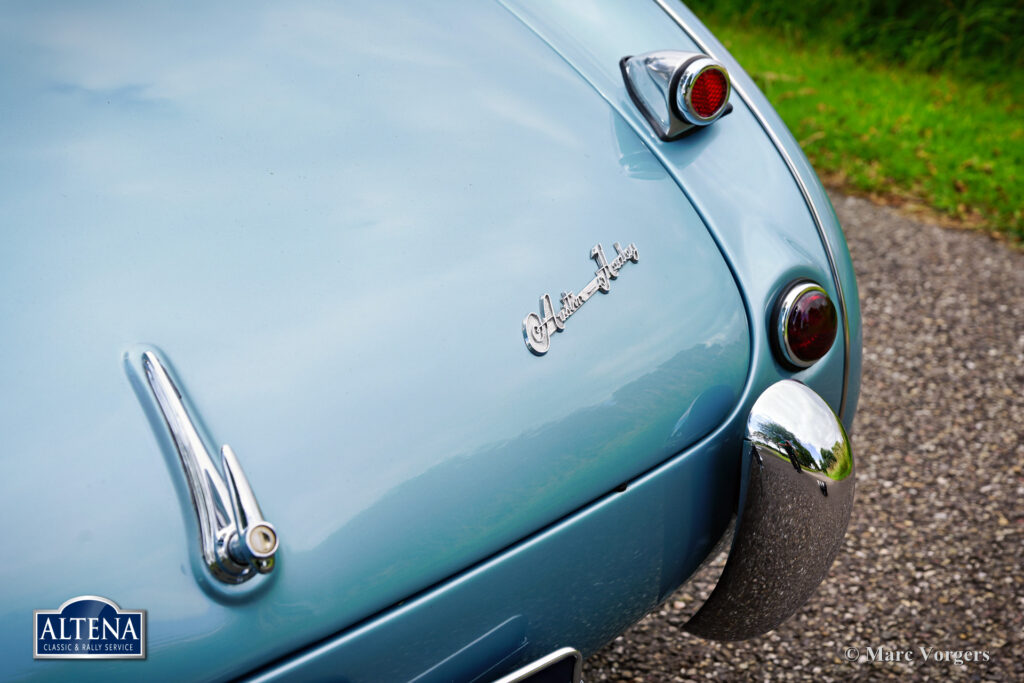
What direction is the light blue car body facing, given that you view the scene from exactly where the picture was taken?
facing away from the viewer and to the left of the viewer
